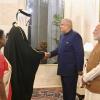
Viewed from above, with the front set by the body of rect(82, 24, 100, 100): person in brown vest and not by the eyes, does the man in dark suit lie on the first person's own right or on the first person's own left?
on the first person's own right

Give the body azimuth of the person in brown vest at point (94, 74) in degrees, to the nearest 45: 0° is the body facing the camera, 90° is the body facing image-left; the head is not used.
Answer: approximately 90°

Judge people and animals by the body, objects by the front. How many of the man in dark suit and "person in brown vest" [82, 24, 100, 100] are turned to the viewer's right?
0

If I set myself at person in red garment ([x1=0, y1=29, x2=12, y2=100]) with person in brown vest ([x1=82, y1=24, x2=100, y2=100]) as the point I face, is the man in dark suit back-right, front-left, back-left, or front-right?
front-left

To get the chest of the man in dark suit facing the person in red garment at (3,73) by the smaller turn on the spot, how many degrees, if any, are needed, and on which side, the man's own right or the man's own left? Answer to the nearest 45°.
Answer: approximately 45° to the man's own left

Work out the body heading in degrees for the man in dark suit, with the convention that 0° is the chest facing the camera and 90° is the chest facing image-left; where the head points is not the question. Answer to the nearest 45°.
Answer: approximately 45°
